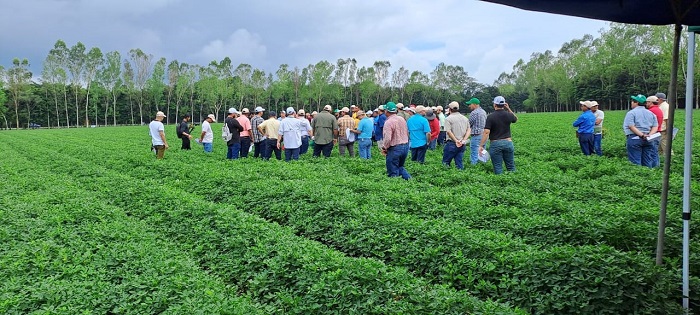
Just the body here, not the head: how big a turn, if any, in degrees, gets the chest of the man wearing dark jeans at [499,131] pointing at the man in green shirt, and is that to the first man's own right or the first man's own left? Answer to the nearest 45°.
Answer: approximately 45° to the first man's own left

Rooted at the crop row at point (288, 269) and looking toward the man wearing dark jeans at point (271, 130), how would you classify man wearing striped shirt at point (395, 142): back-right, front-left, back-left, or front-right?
front-right

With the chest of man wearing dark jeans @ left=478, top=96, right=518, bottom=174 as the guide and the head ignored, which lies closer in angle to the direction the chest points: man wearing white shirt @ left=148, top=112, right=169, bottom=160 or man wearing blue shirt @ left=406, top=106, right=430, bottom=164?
the man wearing blue shirt

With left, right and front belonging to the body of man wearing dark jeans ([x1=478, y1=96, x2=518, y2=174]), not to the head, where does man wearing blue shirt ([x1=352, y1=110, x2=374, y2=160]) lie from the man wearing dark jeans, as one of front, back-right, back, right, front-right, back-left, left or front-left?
front-left

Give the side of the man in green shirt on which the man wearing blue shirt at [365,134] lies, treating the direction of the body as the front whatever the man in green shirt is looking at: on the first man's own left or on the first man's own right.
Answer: on the first man's own right

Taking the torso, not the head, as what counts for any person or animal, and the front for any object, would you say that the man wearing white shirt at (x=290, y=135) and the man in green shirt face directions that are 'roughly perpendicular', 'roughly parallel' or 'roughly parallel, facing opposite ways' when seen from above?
roughly parallel

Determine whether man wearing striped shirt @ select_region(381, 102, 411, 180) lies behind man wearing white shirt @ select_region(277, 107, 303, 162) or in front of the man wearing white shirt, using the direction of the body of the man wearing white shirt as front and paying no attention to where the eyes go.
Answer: behind

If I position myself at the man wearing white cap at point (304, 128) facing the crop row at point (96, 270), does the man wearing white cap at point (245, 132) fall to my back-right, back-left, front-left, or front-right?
front-right

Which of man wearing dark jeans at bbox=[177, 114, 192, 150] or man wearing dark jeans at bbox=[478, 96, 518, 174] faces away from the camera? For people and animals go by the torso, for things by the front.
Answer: man wearing dark jeans at bbox=[478, 96, 518, 174]

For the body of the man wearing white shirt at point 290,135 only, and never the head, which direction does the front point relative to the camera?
away from the camera

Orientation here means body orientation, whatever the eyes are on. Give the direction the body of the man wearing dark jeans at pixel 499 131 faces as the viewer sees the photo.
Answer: away from the camera

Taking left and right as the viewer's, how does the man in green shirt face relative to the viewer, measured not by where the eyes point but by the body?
facing away from the viewer

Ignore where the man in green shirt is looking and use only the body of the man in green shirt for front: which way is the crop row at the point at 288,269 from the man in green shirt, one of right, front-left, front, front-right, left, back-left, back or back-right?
back
